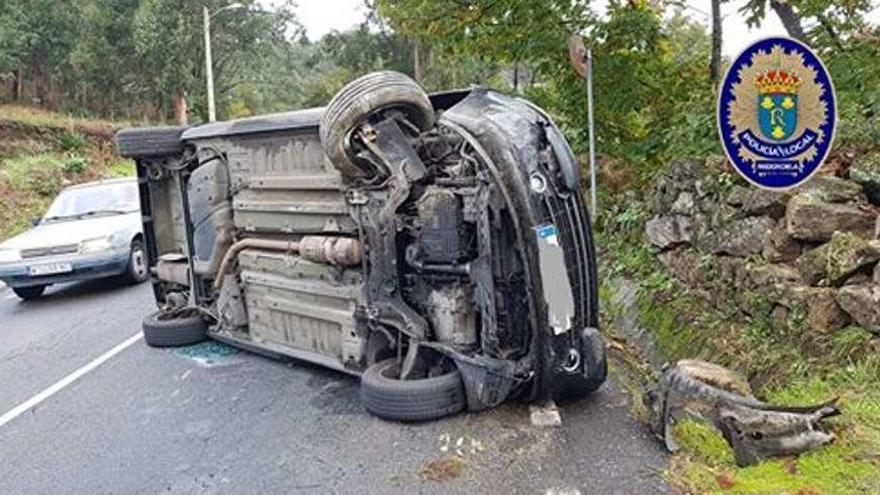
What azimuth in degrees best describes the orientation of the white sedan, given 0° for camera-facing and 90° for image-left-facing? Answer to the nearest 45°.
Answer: approximately 45°

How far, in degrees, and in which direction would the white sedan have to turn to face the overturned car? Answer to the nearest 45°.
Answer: approximately 45° to its left
